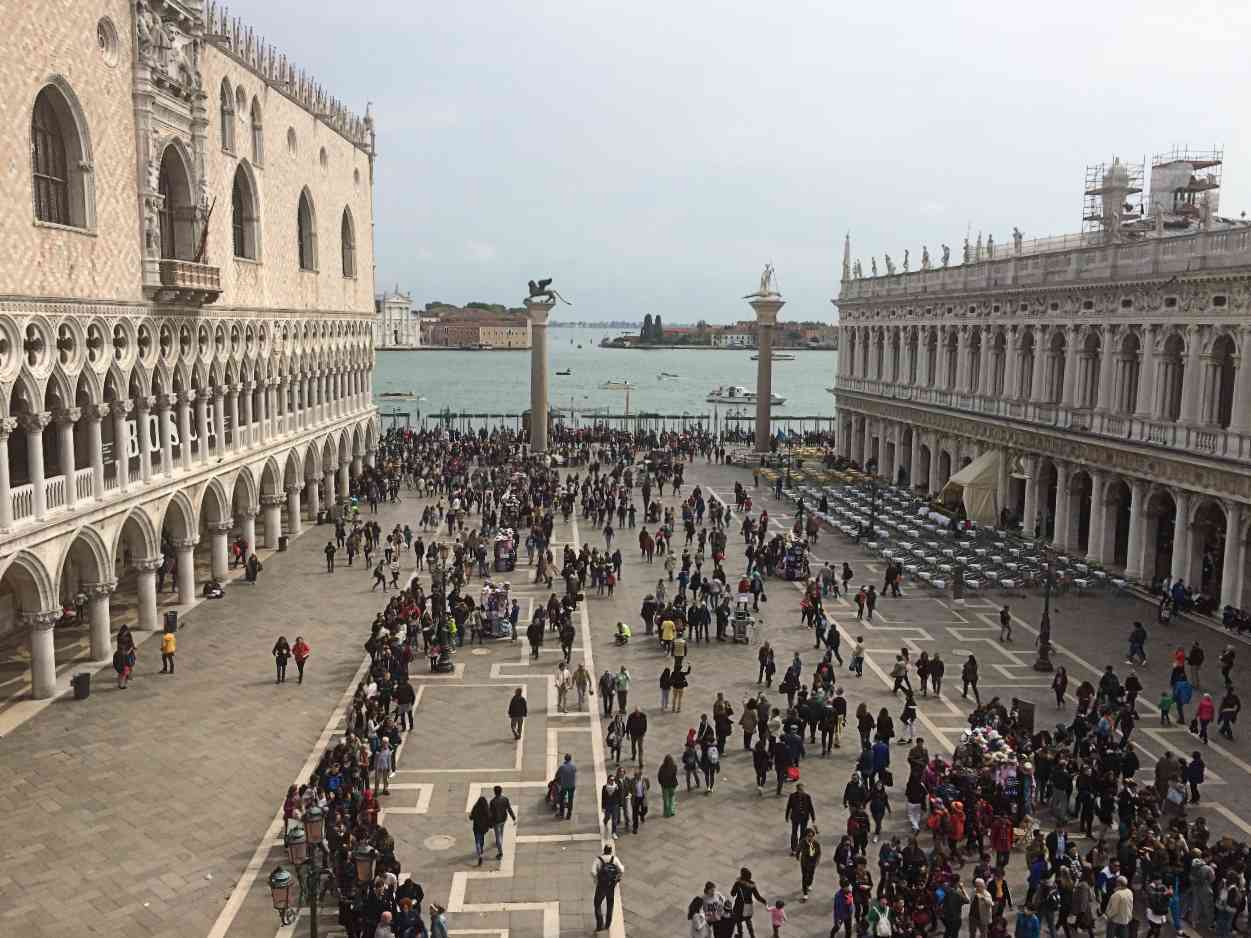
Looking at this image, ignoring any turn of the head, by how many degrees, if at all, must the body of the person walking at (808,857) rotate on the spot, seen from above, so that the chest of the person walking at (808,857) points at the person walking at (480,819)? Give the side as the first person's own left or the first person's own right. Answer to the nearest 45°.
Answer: approximately 90° to the first person's own right

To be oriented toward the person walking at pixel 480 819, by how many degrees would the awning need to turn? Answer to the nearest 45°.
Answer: approximately 90° to its left

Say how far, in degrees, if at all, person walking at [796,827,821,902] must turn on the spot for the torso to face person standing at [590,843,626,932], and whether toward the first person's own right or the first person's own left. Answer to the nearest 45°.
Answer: approximately 45° to the first person's own right

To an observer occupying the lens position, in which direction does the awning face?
facing to the left of the viewer

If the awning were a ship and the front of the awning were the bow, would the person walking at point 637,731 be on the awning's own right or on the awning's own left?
on the awning's own left

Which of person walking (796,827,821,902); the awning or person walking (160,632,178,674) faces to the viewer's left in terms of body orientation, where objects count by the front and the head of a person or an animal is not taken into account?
the awning

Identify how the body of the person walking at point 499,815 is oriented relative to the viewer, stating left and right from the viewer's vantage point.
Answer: facing away from the viewer

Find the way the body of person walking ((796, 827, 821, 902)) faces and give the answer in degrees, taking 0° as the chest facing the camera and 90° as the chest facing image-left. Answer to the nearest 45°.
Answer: approximately 0°

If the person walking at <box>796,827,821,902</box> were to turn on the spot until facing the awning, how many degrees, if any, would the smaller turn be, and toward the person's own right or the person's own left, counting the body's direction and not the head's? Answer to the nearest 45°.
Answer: approximately 180°
